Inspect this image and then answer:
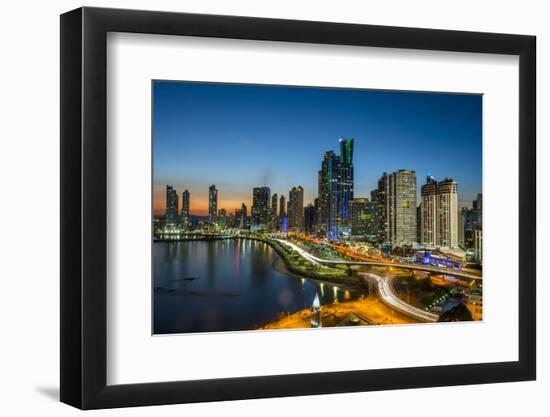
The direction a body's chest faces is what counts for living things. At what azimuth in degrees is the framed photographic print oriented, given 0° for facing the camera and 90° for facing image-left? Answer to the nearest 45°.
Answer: approximately 315°
